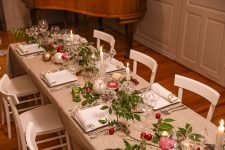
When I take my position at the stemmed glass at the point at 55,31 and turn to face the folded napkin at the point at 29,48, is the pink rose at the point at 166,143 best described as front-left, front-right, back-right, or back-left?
front-left

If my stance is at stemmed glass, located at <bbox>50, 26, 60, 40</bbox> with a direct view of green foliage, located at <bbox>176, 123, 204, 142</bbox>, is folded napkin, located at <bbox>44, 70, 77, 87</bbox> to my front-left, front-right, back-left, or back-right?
front-right

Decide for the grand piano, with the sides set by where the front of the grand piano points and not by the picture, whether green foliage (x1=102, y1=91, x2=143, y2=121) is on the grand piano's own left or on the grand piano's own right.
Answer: on the grand piano's own left

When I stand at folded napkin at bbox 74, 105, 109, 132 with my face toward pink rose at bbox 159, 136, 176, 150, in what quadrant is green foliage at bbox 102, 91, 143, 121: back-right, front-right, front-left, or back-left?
front-left

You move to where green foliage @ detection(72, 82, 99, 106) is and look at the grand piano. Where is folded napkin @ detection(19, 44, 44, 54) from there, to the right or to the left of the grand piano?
left
